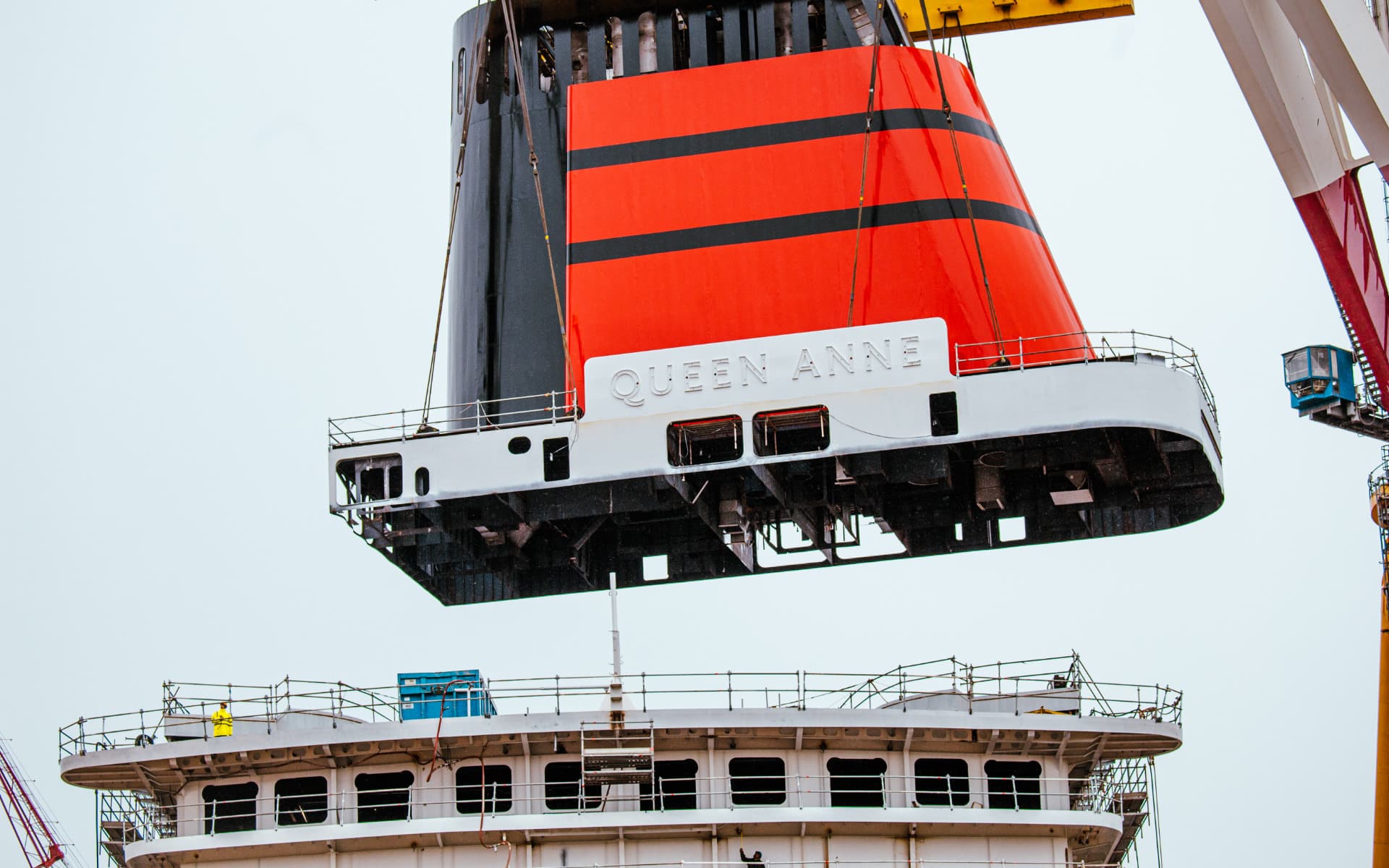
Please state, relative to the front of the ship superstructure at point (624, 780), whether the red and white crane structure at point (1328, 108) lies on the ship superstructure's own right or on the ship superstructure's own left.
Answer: on the ship superstructure's own left

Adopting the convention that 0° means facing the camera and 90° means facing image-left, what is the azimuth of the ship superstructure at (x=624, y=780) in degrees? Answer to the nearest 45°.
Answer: approximately 0°
